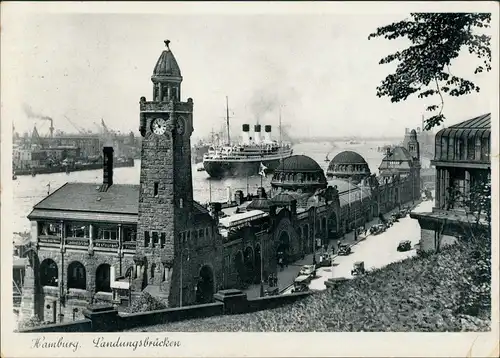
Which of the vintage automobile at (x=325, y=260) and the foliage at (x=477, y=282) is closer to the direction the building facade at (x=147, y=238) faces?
the foliage

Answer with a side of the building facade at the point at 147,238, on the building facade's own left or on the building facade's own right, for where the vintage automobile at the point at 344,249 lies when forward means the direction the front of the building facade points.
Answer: on the building facade's own left

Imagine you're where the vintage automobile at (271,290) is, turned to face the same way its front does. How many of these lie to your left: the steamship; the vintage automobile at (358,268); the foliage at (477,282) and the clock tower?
2

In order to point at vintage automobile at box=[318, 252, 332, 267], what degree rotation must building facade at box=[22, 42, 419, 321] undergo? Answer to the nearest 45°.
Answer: approximately 45° to its left

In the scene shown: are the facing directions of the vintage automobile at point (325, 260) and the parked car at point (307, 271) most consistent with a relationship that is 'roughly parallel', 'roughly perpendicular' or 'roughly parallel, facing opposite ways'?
roughly parallel

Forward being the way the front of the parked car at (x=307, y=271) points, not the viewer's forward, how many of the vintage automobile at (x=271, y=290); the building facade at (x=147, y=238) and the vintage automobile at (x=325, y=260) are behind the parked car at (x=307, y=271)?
1

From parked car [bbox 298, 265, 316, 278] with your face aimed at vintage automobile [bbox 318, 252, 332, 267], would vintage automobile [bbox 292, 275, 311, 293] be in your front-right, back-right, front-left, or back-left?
back-right
